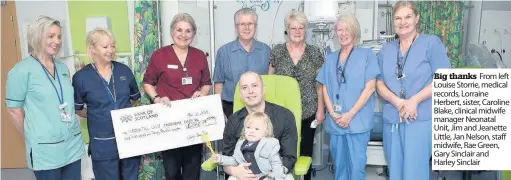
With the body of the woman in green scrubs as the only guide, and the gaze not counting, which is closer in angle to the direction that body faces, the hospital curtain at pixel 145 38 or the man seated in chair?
the man seated in chair

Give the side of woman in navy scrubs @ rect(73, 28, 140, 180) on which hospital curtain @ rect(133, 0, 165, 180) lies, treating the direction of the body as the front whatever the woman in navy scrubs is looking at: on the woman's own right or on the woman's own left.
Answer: on the woman's own left

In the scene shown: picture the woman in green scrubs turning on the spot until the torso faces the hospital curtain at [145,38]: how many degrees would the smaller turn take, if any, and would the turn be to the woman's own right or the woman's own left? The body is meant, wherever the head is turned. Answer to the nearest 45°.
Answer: approximately 90° to the woman's own left

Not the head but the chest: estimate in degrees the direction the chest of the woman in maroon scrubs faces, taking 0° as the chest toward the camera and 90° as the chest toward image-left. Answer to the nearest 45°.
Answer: approximately 0°

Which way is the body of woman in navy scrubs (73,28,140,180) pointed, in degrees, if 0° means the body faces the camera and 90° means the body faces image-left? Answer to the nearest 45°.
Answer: approximately 315°

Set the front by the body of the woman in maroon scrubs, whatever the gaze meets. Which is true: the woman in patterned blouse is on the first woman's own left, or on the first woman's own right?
on the first woman's own left

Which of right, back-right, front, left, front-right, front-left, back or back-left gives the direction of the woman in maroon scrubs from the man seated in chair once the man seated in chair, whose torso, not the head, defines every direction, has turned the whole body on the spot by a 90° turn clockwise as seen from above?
front-right

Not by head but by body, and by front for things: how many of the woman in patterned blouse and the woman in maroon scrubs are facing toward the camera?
2

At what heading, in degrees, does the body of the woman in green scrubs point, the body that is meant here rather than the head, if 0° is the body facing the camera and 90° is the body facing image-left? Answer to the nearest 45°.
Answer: approximately 315°
